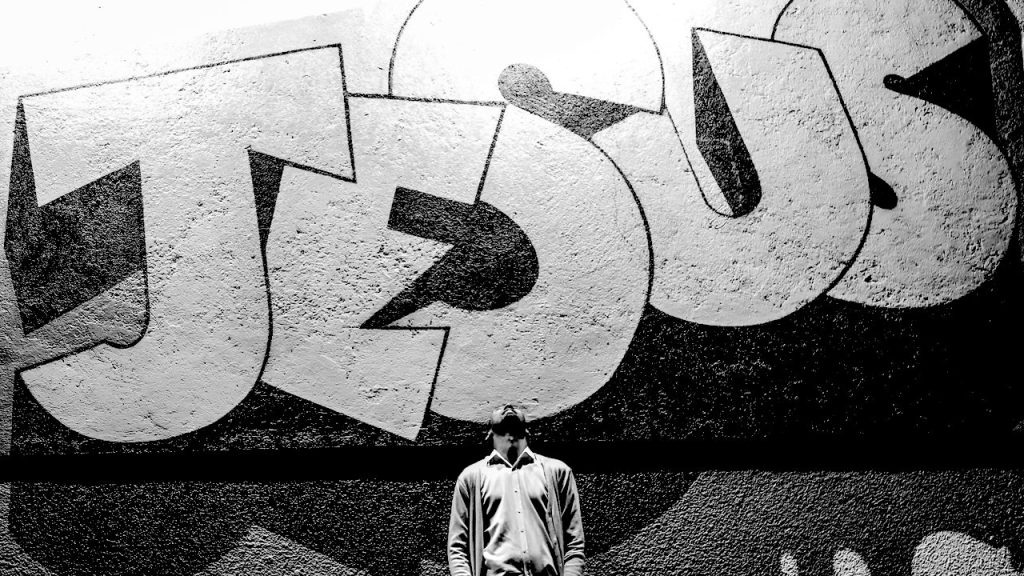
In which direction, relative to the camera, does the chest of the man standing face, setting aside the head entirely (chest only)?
toward the camera

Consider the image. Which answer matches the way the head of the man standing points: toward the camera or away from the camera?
toward the camera
